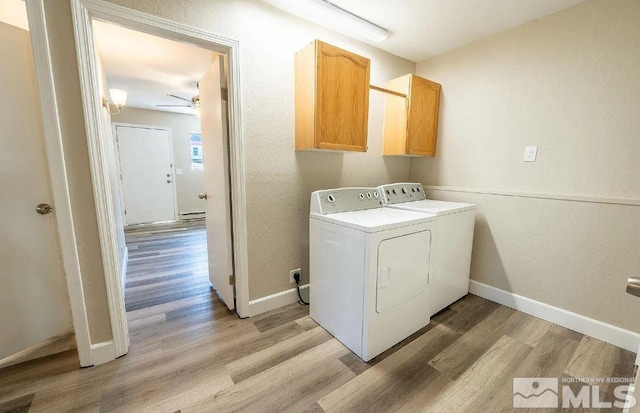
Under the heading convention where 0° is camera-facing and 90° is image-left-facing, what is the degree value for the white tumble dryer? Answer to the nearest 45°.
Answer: approximately 315°

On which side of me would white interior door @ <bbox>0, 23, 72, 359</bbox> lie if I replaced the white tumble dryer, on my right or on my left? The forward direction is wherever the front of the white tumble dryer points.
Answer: on my right

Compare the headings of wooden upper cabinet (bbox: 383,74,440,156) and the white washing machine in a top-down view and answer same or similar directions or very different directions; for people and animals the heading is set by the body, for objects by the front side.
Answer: same or similar directions

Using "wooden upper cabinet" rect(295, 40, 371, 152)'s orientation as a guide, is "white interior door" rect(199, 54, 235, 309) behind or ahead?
behind

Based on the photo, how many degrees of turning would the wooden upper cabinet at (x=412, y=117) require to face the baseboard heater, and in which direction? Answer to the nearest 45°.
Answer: approximately 135° to its right

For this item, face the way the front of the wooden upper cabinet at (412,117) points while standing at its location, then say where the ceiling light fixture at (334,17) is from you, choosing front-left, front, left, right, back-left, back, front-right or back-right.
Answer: right

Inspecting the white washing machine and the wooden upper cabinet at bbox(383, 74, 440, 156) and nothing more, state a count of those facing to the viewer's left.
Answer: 0
